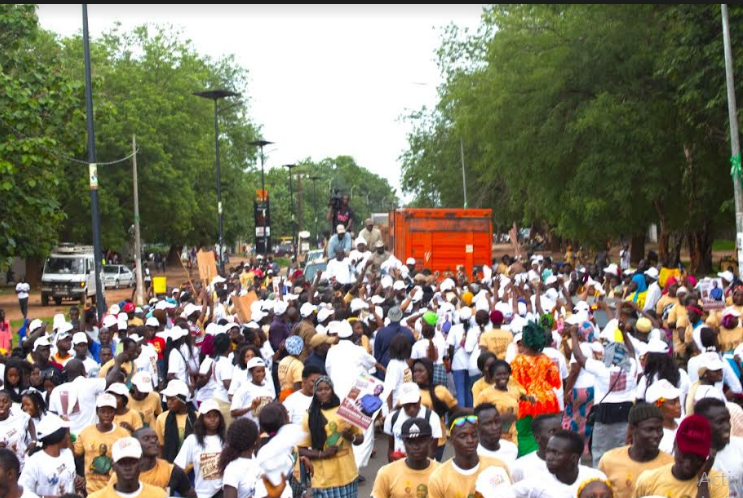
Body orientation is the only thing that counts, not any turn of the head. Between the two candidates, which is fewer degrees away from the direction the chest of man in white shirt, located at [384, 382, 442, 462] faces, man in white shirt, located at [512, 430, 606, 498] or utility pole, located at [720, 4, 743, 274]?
the man in white shirt

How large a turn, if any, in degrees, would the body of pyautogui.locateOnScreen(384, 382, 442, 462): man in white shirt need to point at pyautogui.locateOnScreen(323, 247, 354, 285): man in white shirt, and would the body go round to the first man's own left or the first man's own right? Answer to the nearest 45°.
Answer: approximately 180°

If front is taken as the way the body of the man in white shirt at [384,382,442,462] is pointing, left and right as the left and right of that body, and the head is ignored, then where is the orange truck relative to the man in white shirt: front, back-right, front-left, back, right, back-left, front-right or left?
back

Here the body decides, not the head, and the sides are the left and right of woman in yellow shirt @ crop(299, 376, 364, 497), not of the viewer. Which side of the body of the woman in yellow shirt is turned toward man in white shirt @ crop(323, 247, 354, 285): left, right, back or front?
back

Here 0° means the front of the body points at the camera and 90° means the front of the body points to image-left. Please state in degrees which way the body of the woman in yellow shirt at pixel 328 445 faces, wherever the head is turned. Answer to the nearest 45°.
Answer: approximately 0°

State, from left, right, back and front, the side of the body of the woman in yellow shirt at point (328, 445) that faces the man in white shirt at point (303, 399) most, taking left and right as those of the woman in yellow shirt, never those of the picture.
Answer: back

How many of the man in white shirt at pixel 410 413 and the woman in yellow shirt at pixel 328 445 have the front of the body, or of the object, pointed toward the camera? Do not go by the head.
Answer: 2
